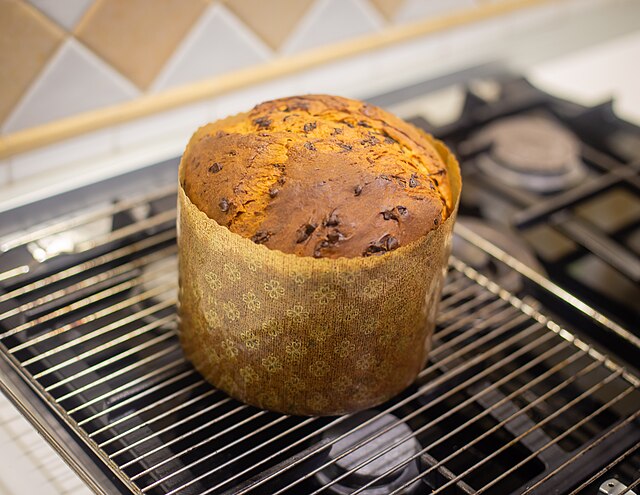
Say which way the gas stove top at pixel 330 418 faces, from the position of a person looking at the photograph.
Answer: facing the viewer and to the right of the viewer
